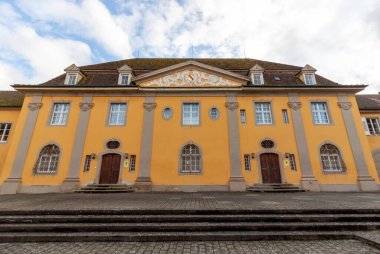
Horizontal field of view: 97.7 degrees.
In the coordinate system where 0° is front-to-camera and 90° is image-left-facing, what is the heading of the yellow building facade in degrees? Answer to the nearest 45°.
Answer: approximately 0°

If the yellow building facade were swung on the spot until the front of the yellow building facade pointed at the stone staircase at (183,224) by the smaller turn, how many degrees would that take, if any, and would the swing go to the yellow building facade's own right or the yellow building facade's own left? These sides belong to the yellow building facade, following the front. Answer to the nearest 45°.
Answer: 0° — it already faces it

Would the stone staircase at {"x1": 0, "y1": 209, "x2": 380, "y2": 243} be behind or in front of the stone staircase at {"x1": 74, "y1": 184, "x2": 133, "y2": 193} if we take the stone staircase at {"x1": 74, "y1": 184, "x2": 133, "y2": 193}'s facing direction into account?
in front

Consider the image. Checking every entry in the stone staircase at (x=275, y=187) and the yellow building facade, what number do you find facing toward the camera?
2

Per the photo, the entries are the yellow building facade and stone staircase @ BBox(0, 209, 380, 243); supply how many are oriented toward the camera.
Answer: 2

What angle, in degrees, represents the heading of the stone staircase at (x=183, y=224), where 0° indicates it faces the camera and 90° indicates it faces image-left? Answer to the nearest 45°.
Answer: approximately 0°

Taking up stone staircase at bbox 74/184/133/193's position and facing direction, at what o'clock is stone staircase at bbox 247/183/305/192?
stone staircase at bbox 247/183/305/192 is roughly at 10 o'clock from stone staircase at bbox 74/184/133/193.

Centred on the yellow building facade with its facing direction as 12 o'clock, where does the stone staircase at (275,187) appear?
The stone staircase is roughly at 9 o'clock from the yellow building facade.
